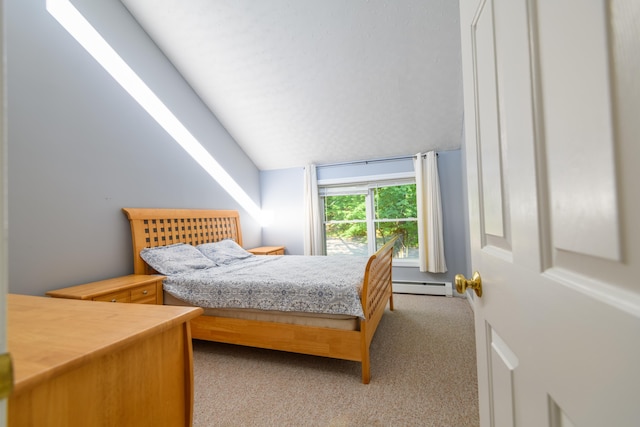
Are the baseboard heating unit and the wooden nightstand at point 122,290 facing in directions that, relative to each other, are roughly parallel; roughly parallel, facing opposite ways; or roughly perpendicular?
roughly perpendicular

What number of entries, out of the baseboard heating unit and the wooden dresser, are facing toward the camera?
1

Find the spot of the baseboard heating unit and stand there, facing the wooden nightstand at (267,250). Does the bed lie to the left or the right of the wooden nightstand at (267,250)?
left

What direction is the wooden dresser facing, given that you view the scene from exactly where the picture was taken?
facing away from the viewer and to the right of the viewer

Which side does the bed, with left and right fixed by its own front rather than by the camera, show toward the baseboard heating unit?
left

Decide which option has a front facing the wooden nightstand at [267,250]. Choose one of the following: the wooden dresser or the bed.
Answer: the wooden dresser

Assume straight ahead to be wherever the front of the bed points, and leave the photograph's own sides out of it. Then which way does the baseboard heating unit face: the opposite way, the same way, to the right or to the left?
to the right

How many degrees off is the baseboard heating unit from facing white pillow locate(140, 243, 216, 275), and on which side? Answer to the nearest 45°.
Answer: approximately 45° to its right

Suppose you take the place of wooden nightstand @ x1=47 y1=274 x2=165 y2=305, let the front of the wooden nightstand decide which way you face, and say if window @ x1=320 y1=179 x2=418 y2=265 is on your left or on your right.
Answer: on your left

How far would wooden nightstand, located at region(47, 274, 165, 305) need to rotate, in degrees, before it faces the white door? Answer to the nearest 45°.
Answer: approximately 45° to its right
